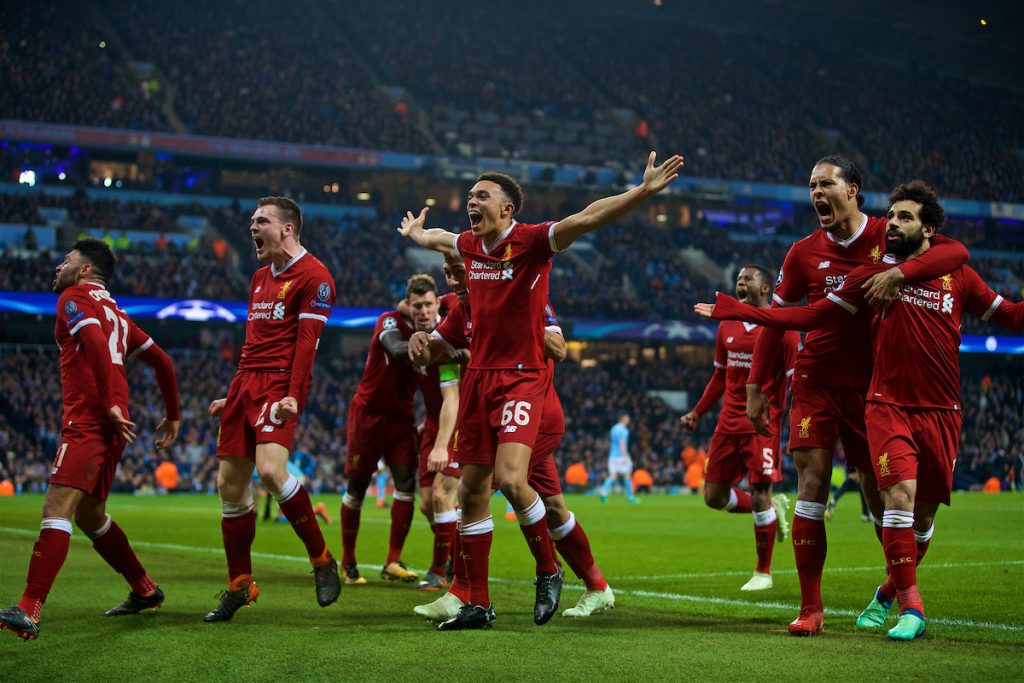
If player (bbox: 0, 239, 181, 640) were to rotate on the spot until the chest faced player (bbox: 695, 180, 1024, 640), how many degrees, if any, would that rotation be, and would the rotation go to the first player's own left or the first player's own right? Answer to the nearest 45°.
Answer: approximately 180°

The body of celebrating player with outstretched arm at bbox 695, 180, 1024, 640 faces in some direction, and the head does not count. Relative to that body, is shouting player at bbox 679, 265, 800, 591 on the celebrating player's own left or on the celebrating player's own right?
on the celebrating player's own right

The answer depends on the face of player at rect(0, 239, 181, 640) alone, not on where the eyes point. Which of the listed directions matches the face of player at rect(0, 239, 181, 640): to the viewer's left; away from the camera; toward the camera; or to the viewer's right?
to the viewer's left

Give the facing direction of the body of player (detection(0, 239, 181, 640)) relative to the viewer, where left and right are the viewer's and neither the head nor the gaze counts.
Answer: facing away from the viewer and to the left of the viewer

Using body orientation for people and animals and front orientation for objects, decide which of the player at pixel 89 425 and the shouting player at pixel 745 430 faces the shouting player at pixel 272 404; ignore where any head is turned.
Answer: the shouting player at pixel 745 430

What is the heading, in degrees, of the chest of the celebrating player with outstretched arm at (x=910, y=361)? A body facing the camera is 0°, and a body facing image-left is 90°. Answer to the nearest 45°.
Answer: approximately 45°

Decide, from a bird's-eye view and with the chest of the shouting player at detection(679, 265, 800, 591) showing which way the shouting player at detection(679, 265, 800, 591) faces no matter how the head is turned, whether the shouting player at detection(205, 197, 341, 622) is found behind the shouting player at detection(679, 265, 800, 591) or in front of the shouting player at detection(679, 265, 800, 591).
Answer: in front

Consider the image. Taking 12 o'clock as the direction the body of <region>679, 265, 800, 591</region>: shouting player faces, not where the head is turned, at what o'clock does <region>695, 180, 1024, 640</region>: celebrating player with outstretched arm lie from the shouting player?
The celebrating player with outstretched arm is roughly at 10 o'clock from the shouting player.
